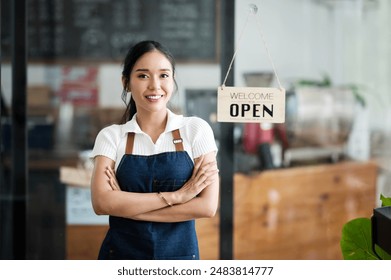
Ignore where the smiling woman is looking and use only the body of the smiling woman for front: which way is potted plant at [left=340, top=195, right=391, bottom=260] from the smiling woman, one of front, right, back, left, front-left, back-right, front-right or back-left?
left

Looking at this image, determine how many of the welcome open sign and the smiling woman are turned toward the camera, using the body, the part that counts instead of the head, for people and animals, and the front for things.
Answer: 2

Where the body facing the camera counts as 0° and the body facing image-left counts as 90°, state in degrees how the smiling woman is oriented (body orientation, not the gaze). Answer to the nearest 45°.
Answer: approximately 0°
